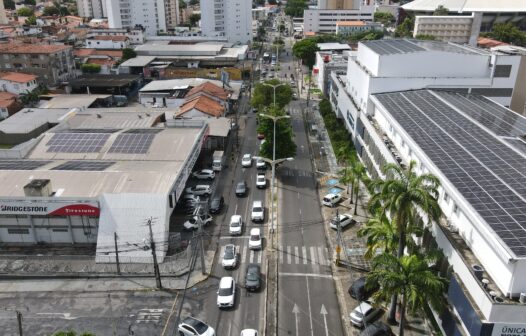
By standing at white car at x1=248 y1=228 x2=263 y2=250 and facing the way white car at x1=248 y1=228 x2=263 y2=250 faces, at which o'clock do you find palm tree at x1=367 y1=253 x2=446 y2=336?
The palm tree is roughly at 11 o'clock from the white car.

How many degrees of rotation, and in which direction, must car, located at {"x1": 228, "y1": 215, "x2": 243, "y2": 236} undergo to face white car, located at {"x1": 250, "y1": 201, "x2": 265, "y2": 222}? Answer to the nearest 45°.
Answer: approximately 135° to its left

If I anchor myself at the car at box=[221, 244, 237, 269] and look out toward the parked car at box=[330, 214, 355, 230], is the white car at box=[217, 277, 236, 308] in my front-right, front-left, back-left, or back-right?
back-right

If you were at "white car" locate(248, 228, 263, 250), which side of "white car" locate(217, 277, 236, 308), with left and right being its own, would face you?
back

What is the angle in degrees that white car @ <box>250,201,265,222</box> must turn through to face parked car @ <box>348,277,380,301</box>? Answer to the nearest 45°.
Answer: approximately 45° to its left

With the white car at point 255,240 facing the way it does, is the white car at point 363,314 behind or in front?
in front

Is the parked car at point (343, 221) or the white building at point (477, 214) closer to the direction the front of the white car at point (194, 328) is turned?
the white building

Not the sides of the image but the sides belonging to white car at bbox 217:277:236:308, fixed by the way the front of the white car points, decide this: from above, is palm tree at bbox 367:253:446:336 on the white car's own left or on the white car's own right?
on the white car's own left

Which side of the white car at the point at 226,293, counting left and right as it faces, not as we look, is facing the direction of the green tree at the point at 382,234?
left

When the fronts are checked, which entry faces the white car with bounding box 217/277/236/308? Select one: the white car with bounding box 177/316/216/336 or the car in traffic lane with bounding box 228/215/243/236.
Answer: the car in traffic lane

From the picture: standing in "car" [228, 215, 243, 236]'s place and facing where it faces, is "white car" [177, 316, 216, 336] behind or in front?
in front

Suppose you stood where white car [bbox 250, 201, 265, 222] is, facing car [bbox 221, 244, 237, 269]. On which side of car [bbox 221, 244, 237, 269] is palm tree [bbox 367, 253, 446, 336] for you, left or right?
left

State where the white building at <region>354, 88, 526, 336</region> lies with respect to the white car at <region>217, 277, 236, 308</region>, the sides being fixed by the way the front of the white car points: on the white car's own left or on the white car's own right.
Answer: on the white car's own left

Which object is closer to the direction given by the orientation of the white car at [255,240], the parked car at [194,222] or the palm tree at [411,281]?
the palm tree

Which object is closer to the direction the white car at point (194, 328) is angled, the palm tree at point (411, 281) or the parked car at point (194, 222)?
the palm tree
